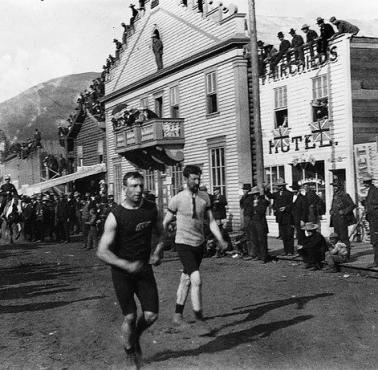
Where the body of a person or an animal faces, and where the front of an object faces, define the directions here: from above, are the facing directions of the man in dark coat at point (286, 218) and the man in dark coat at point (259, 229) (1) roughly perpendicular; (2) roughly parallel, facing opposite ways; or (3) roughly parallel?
roughly parallel

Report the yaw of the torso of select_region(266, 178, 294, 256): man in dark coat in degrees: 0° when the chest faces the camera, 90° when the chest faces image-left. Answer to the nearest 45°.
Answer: approximately 45°

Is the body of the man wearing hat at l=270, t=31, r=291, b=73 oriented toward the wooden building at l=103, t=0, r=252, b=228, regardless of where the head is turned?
no

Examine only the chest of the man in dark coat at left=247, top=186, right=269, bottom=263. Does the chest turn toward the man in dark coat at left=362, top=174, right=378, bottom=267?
no

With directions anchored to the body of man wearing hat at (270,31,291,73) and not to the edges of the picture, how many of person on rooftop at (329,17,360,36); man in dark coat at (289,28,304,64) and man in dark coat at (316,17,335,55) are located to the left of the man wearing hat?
3

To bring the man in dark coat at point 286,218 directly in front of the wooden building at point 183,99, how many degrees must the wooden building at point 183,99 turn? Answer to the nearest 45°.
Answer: approximately 45° to its left

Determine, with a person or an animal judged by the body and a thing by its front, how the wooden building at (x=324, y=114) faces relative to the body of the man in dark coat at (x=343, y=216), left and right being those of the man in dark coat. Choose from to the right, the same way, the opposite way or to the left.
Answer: the same way

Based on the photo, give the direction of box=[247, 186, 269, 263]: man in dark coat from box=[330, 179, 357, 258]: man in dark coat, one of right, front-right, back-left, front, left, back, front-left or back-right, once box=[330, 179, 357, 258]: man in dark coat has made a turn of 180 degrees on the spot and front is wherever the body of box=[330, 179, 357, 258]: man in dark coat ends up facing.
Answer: back-left

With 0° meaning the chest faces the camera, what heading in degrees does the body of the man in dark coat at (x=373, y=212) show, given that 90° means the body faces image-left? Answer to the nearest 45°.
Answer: approximately 90°

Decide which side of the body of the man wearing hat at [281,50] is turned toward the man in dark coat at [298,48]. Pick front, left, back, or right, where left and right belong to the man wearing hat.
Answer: left

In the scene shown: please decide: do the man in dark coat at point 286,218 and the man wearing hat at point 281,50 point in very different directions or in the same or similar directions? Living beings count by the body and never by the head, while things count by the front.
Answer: same or similar directions

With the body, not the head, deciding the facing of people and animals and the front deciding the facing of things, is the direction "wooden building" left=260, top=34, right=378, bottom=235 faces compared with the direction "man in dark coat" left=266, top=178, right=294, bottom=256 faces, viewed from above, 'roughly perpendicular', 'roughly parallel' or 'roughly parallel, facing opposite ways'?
roughly parallel

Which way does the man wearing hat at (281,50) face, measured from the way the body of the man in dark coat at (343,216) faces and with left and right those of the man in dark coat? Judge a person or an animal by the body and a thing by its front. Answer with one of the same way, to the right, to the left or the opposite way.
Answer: the same way
